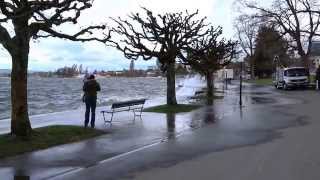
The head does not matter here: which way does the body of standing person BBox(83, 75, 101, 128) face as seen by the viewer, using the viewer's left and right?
facing away from the viewer
